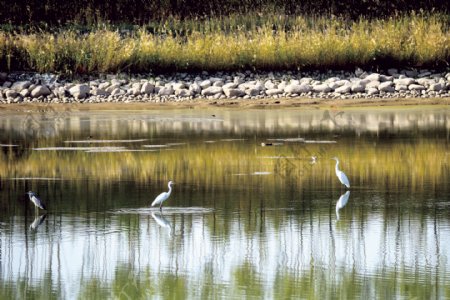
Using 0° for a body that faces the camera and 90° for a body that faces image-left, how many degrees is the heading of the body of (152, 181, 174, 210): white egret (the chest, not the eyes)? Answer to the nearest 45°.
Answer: approximately 270°

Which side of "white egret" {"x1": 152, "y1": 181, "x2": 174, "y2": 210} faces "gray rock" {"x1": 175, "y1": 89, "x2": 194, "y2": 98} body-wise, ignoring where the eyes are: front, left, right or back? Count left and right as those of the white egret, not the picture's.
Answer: left

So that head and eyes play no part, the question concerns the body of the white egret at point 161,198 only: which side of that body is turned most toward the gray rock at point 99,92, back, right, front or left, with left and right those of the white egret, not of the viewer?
left

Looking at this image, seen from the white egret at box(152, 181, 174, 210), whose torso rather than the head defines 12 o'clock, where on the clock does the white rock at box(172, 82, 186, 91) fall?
The white rock is roughly at 9 o'clock from the white egret.

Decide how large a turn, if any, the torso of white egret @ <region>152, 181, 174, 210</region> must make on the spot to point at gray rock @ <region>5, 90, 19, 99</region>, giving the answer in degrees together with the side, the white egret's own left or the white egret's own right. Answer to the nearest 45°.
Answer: approximately 90° to the white egret's own left
